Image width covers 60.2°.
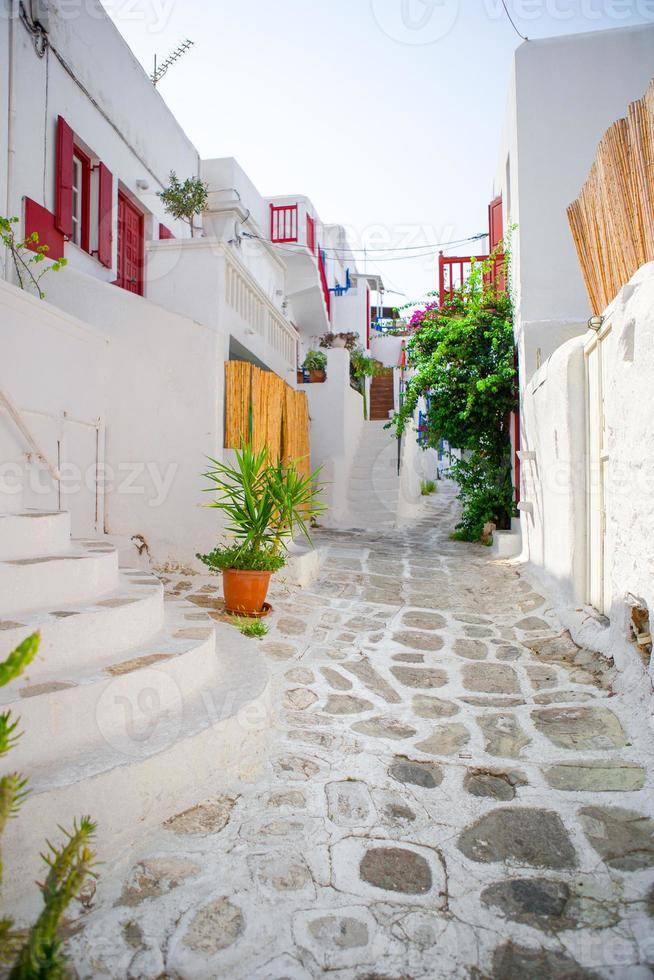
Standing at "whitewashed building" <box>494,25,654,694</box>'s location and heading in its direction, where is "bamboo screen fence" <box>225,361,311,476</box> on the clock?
The bamboo screen fence is roughly at 12 o'clock from the whitewashed building.

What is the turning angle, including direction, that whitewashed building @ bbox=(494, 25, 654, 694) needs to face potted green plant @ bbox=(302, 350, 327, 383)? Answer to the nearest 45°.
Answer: approximately 45° to its right

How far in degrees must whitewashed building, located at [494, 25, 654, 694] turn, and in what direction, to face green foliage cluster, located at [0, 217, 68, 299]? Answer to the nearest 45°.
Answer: approximately 45° to its left

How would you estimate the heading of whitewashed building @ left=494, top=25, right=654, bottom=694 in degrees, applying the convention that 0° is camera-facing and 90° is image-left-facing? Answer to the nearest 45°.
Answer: approximately 90°

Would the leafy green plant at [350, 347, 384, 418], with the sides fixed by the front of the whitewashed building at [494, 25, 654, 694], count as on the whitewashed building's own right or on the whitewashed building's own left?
on the whitewashed building's own right

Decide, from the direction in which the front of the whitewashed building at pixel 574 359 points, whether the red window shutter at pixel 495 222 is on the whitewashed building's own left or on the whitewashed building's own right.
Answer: on the whitewashed building's own right
